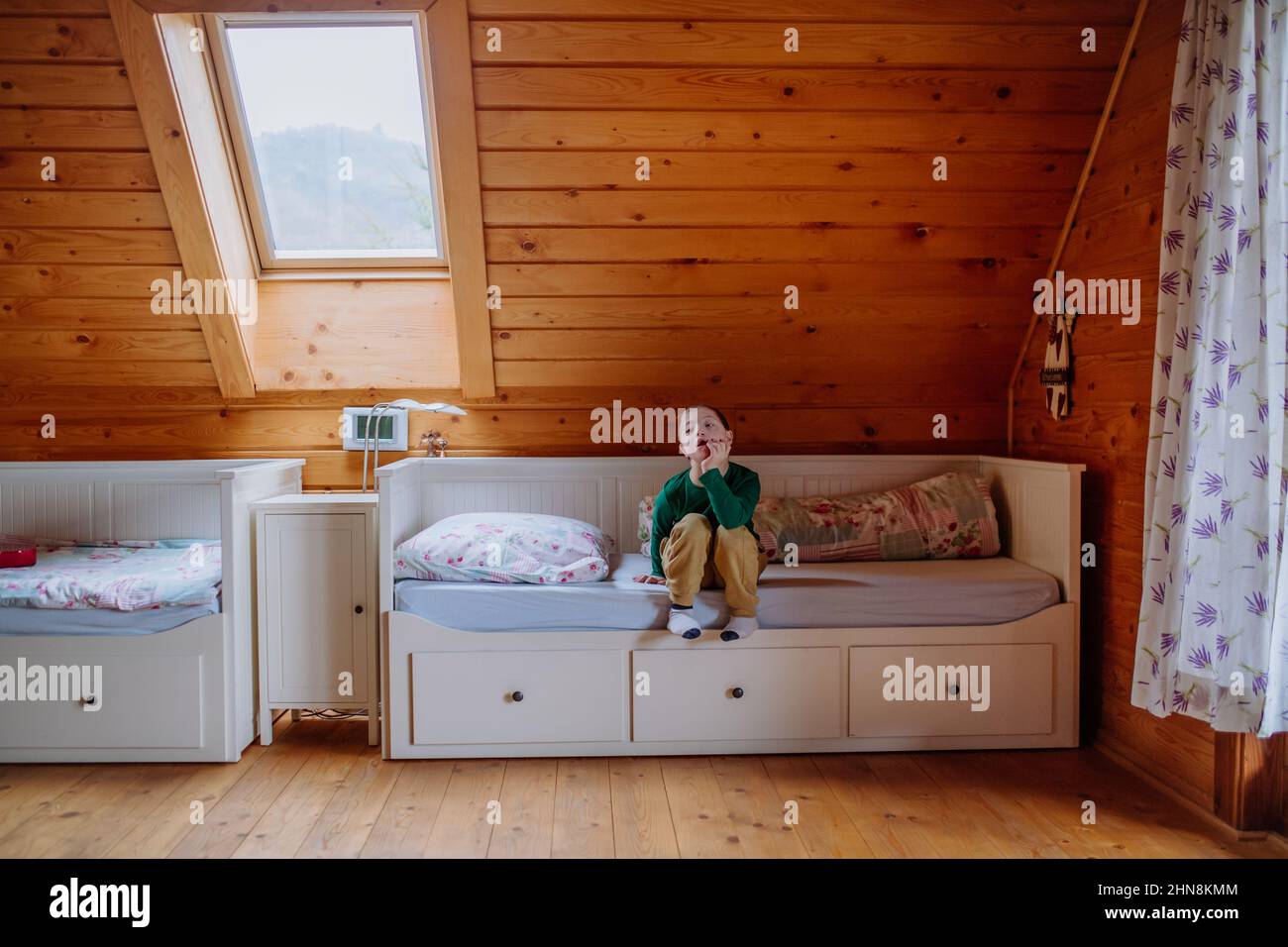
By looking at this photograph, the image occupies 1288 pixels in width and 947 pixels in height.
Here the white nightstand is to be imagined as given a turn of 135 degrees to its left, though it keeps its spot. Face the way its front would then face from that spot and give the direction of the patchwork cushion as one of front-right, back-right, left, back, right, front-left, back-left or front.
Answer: front-right

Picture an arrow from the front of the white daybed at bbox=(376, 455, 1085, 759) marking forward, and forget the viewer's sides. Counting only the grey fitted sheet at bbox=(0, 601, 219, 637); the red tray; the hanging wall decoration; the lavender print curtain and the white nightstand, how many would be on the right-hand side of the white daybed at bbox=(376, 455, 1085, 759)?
3

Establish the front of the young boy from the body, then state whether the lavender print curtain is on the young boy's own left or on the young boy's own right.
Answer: on the young boy's own left

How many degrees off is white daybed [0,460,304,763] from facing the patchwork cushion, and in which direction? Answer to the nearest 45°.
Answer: approximately 90° to its left

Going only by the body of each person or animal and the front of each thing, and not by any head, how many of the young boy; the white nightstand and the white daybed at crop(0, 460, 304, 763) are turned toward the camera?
3

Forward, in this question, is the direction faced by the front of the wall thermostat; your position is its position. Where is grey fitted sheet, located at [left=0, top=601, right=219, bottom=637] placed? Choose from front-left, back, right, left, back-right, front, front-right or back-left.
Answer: front-right

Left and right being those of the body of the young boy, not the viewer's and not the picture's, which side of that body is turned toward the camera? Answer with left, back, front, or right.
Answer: front

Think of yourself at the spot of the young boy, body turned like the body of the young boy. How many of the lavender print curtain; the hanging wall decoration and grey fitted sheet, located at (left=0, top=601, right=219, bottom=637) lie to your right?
1

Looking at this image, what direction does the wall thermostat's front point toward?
toward the camera

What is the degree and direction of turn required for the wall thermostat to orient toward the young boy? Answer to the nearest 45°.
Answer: approximately 45° to its left

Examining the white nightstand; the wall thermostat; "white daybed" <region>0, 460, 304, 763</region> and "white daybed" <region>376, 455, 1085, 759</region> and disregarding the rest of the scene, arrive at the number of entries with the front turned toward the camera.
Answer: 4
